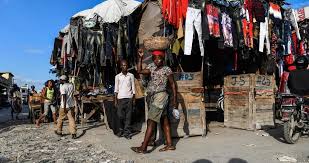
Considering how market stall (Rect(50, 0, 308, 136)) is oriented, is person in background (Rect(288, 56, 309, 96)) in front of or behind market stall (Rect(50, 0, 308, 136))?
in front

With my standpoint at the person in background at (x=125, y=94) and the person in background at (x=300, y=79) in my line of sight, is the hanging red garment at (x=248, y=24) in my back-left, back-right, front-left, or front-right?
front-left

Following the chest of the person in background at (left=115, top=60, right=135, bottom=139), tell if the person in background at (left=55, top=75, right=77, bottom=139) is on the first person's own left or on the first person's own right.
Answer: on the first person's own right

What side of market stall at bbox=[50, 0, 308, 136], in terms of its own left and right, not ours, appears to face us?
front

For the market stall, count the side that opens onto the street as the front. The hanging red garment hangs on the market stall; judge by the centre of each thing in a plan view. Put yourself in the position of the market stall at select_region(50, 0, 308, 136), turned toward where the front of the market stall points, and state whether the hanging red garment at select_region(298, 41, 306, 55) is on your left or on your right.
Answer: on your left

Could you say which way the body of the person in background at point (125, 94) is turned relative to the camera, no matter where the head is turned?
toward the camera

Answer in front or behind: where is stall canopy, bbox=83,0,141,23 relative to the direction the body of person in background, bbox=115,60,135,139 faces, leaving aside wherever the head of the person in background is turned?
behind
